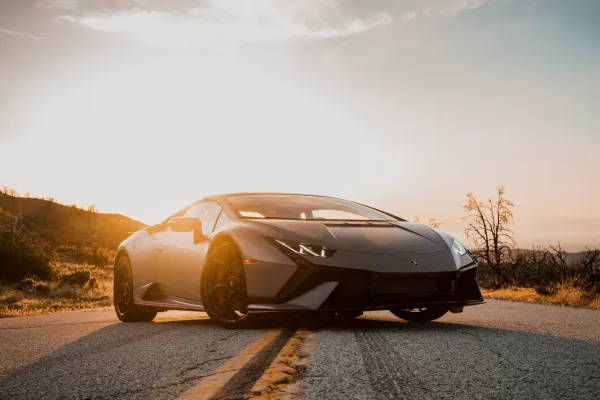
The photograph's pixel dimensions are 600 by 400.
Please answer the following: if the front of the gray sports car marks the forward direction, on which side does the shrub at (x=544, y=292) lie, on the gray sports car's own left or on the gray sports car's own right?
on the gray sports car's own left

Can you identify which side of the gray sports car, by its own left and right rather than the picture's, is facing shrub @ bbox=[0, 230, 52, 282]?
back

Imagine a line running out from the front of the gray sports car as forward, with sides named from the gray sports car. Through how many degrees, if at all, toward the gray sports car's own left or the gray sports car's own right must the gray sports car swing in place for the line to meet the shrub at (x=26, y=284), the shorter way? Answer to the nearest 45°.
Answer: approximately 180°

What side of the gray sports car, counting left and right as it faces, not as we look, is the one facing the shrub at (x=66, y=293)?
back

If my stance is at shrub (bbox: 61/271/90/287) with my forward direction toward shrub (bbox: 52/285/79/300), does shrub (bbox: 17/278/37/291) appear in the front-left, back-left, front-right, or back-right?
front-right

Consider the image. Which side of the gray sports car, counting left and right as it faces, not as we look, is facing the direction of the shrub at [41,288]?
back

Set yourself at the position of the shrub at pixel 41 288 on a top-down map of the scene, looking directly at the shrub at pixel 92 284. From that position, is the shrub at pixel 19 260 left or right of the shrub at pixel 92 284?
left

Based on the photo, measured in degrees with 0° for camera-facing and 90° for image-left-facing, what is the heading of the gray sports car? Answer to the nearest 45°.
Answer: approximately 315°

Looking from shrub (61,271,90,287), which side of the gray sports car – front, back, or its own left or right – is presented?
back
